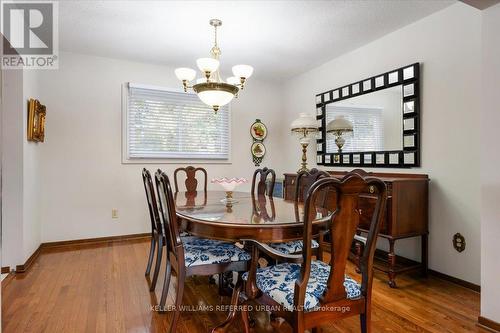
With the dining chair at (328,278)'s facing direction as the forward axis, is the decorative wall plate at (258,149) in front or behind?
in front

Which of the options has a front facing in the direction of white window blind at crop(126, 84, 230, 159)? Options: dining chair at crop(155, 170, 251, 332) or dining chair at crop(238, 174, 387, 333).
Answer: dining chair at crop(238, 174, 387, 333)

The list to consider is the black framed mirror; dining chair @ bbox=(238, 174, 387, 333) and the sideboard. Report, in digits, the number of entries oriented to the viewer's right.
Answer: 0

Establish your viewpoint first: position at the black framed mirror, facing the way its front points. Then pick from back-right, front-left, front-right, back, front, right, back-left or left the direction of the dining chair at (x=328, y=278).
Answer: front-left

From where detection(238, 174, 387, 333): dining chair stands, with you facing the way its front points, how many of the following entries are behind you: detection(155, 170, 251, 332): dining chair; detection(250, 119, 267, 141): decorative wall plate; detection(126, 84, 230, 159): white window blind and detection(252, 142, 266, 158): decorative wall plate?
0

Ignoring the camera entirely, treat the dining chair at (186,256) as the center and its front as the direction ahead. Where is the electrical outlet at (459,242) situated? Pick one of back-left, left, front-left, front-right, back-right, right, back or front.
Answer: front

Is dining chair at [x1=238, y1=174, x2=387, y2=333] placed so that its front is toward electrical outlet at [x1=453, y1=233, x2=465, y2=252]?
no

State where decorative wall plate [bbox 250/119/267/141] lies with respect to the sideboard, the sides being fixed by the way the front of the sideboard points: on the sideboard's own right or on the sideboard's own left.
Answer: on the sideboard's own right

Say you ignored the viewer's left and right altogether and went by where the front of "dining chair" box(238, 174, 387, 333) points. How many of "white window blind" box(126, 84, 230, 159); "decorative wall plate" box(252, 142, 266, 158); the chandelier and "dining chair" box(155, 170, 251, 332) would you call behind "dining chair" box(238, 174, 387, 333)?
0

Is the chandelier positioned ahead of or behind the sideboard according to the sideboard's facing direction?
ahead

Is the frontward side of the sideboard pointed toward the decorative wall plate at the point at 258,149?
no

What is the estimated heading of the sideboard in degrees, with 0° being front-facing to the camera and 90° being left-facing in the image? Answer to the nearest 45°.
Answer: approximately 45°

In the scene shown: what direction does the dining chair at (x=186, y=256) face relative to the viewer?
to the viewer's right

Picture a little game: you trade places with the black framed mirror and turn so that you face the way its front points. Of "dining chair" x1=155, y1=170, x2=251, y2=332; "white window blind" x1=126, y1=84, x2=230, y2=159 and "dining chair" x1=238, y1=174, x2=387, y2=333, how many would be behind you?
0

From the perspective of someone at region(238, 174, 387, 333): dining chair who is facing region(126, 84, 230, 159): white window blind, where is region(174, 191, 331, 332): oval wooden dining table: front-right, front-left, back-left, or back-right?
front-left

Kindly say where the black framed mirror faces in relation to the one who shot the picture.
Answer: facing the viewer and to the left of the viewer

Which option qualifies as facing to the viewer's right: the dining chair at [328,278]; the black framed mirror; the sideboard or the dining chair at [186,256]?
the dining chair at [186,256]

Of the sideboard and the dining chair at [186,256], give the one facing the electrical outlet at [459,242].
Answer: the dining chair

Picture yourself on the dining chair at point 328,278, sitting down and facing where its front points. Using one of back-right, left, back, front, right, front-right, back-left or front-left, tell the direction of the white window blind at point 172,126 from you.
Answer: front

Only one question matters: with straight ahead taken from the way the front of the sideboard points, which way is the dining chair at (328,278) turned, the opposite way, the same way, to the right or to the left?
to the right

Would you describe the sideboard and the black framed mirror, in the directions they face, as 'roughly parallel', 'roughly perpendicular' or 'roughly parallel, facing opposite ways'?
roughly parallel

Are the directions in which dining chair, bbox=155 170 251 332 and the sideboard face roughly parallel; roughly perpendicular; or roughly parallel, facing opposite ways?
roughly parallel, facing opposite ways
